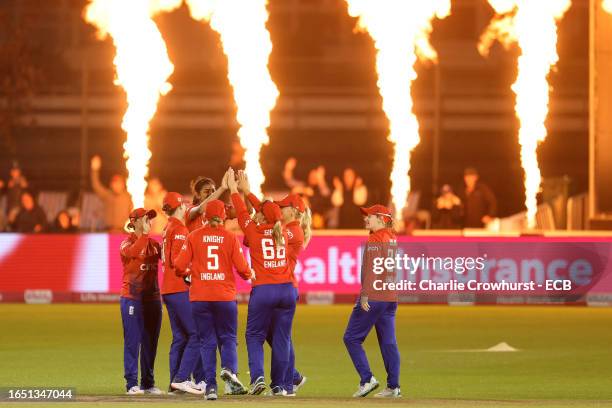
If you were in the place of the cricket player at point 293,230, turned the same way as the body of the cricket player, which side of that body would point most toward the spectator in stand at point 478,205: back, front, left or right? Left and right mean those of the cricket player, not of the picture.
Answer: right

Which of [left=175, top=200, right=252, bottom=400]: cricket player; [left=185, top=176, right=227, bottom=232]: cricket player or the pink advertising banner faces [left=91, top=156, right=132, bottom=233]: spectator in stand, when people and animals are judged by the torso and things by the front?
[left=175, top=200, right=252, bottom=400]: cricket player

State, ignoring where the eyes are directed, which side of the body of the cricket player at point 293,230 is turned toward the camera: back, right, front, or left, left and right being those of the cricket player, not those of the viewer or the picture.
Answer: left

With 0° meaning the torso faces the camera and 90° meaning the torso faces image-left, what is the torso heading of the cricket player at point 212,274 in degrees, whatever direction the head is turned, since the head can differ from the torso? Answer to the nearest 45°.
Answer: approximately 180°

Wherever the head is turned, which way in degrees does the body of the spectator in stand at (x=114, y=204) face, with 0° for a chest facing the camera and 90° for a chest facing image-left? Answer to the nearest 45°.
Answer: approximately 0°

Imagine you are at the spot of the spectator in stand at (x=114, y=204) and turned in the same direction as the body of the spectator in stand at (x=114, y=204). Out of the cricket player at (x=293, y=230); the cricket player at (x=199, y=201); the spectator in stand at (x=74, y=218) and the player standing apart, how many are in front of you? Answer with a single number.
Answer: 3

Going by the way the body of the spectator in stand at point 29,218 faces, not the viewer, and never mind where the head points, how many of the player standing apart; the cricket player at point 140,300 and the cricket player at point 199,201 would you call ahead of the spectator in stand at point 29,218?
3

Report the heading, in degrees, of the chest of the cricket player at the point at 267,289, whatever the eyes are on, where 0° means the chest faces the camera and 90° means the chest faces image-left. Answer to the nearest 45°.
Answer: approximately 135°

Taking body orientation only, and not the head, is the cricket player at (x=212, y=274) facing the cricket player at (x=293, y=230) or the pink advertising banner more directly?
the pink advertising banner

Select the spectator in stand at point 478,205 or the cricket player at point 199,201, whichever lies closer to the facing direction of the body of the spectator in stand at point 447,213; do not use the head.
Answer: the cricket player

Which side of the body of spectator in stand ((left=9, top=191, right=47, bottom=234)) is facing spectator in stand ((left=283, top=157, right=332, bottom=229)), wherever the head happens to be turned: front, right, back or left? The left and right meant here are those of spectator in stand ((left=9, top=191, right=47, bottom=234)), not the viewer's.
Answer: left
